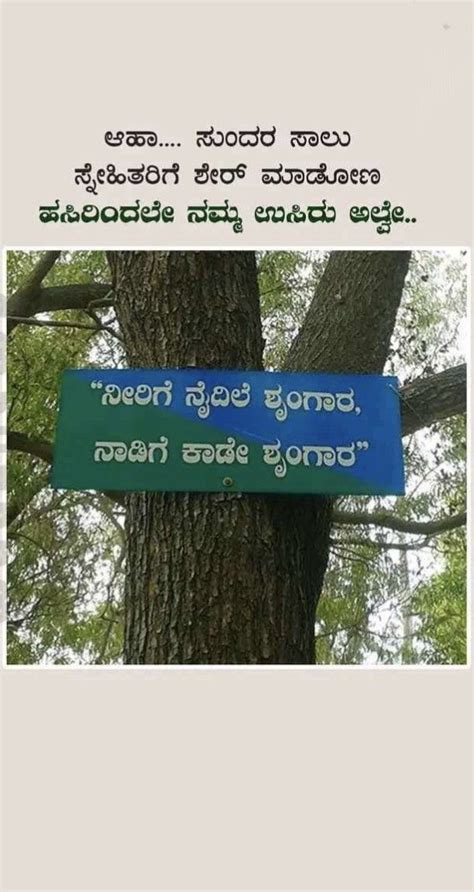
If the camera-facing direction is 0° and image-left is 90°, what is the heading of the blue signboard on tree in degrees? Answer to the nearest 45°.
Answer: approximately 0°
